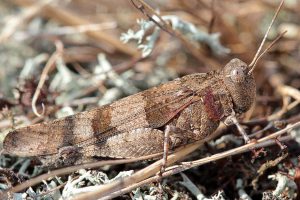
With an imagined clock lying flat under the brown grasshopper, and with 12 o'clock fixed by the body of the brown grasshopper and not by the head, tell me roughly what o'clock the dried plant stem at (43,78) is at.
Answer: The dried plant stem is roughly at 8 o'clock from the brown grasshopper.

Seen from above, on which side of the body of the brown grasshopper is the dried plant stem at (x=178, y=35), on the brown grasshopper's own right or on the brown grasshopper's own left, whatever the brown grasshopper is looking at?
on the brown grasshopper's own left

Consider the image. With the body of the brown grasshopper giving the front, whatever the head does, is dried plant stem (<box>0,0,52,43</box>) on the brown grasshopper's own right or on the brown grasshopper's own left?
on the brown grasshopper's own left

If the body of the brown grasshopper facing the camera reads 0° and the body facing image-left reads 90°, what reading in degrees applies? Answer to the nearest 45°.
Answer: approximately 270°

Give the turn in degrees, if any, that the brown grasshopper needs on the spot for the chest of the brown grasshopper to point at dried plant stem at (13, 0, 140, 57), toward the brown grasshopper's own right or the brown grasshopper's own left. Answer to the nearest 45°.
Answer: approximately 90° to the brown grasshopper's own left
